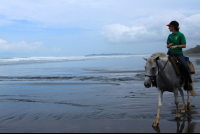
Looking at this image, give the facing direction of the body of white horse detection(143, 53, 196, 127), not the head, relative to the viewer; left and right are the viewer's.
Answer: facing the viewer and to the left of the viewer
